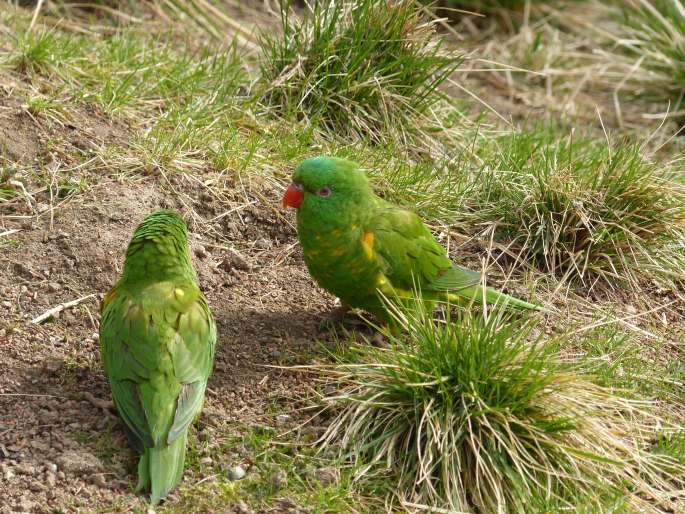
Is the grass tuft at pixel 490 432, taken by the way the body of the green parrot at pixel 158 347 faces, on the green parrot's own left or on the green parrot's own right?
on the green parrot's own right

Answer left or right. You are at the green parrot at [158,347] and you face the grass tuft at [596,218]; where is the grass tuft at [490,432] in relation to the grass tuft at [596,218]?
right

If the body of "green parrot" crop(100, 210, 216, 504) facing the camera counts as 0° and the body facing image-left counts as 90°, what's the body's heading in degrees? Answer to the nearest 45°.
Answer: approximately 180°

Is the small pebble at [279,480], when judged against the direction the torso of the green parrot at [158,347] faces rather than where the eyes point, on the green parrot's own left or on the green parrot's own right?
on the green parrot's own right

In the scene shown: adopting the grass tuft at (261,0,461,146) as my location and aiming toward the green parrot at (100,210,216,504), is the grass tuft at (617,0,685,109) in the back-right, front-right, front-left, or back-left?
back-left

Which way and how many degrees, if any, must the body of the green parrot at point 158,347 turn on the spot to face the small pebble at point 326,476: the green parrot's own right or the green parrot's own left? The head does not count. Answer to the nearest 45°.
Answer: approximately 90° to the green parrot's own right

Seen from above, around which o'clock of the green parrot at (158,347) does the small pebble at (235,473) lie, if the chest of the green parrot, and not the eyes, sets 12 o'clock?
The small pebble is roughly at 4 o'clock from the green parrot.

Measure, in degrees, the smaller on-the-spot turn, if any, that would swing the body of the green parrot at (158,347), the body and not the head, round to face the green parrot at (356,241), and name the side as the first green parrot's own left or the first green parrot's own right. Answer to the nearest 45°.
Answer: approximately 45° to the first green parrot's own right
